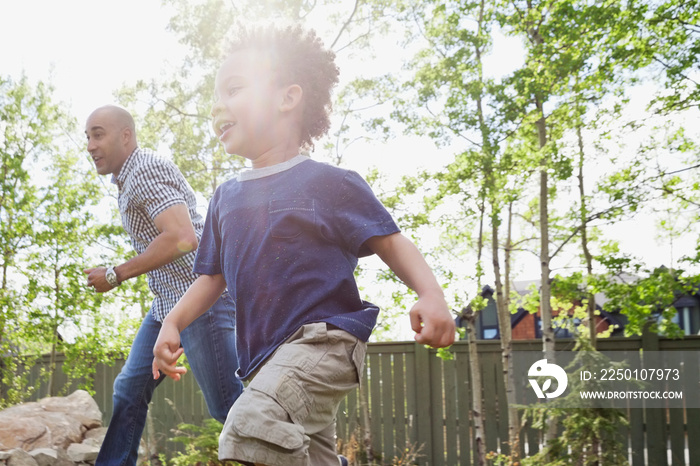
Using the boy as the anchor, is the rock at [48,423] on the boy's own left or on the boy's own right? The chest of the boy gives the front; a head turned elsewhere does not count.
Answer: on the boy's own right

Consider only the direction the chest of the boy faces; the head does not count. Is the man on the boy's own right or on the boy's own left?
on the boy's own right

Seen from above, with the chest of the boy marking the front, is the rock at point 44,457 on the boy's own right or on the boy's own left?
on the boy's own right

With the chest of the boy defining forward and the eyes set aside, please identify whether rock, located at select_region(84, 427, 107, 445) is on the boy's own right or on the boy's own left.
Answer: on the boy's own right

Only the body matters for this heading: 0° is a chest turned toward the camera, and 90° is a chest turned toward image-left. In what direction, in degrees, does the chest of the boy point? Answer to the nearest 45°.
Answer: approximately 45°

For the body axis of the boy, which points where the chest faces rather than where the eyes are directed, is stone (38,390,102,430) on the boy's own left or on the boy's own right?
on the boy's own right

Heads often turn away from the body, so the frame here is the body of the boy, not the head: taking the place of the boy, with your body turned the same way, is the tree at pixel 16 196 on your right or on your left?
on your right
